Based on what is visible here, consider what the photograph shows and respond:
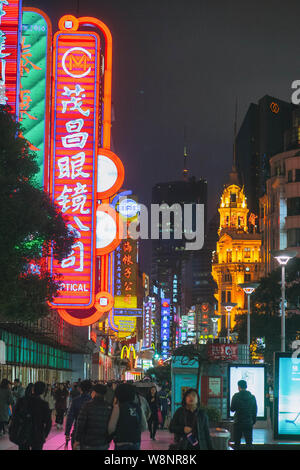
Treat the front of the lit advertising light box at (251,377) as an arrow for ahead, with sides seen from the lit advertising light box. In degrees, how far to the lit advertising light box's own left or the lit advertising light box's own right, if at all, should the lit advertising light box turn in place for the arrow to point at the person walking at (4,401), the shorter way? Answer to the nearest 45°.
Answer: approximately 90° to the lit advertising light box's own right

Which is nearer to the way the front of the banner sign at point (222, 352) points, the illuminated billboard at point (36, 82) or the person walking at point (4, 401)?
the person walking

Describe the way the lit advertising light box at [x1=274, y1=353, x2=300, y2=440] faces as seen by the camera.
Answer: facing the viewer

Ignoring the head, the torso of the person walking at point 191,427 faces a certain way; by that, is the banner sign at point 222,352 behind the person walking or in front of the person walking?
behind

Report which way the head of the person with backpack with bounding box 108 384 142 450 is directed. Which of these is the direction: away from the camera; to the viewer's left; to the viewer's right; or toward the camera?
away from the camera

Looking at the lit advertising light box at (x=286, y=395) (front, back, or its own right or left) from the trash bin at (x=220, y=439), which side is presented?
front

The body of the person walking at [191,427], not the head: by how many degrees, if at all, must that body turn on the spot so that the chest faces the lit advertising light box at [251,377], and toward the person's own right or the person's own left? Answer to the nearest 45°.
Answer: approximately 180°

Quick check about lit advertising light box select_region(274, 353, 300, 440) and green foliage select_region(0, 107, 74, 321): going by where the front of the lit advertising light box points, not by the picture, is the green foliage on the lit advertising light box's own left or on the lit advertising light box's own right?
on the lit advertising light box's own right

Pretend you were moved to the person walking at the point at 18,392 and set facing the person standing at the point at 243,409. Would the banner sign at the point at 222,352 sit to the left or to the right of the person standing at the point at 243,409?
left

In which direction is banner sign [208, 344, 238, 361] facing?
toward the camera
